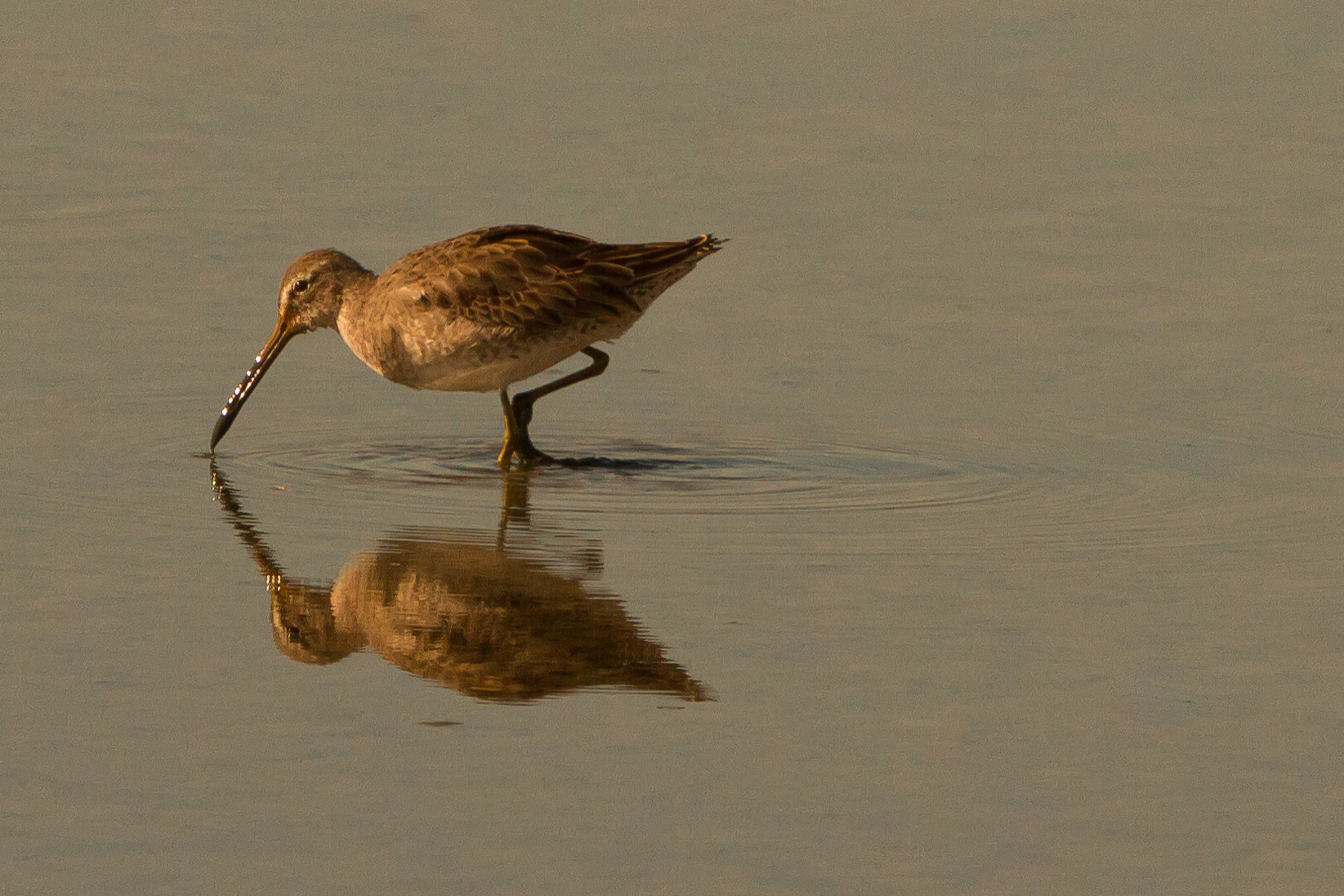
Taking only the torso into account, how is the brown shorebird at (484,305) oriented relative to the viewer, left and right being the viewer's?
facing to the left of the viewer
